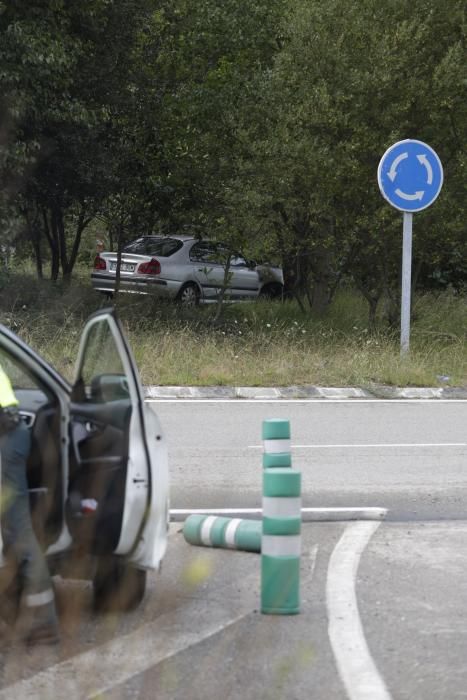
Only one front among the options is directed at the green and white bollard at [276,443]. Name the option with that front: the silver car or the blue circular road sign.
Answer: the blue circular road sign

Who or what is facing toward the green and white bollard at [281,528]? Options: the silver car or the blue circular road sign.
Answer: the blue circular road sign

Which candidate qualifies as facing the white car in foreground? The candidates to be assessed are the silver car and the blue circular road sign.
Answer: the blue circular road sign

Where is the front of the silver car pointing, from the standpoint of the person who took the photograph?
facing away from the viewer and to the right of the viewer
